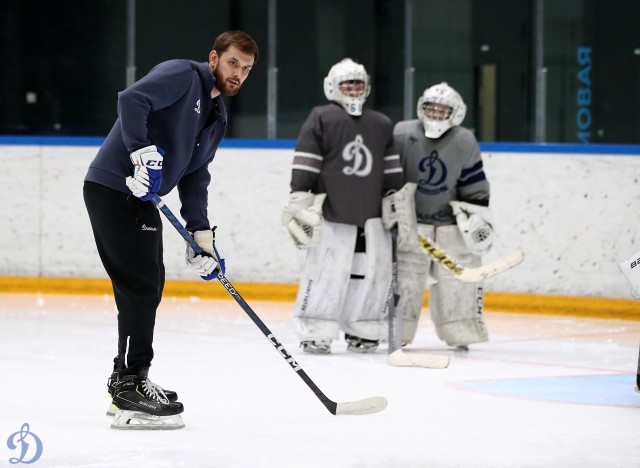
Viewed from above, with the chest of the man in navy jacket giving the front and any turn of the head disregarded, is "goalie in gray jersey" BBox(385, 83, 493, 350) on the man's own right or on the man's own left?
on the man's own left

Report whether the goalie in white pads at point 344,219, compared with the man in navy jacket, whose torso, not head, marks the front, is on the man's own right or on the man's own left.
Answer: on the man's own left

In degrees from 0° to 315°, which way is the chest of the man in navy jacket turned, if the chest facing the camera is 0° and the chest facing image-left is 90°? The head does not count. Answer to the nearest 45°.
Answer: approximately 315°

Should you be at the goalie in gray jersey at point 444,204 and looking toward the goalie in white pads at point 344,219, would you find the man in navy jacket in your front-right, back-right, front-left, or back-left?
front-left

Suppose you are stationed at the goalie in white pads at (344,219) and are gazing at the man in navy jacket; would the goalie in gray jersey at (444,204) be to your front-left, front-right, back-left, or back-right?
back-left
